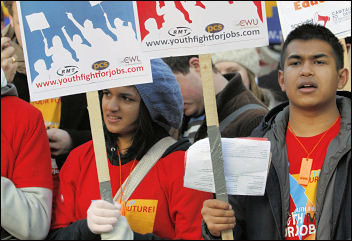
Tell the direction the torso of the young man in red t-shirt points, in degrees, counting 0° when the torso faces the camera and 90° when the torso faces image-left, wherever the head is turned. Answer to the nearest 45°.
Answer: approximately 0°

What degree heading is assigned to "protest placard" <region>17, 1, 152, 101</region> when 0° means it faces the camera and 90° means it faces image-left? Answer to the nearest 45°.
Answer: approximately 0°

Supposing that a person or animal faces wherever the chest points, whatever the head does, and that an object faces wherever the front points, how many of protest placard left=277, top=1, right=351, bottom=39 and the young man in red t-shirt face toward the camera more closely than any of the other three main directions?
2

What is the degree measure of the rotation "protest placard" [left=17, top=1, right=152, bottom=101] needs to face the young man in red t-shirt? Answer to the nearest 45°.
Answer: approximately 90° to its left

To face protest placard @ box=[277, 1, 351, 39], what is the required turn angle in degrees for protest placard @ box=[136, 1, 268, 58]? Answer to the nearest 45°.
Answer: approximately 135° to its left

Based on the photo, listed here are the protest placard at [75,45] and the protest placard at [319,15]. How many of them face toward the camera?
2

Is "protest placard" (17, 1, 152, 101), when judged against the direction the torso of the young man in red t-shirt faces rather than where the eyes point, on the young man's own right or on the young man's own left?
on the young man's own right
